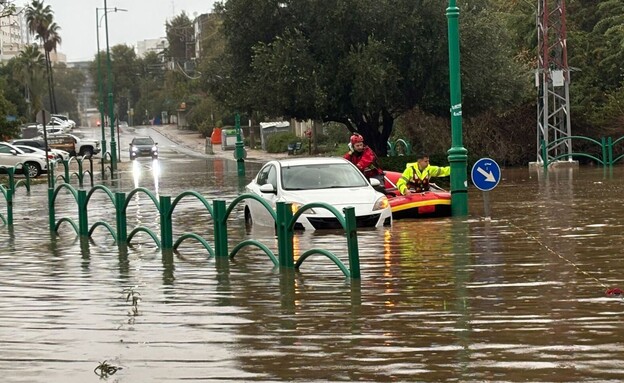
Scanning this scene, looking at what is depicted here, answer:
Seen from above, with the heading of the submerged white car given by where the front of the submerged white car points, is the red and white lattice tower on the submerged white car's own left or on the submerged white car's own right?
on the submerged white car's own left

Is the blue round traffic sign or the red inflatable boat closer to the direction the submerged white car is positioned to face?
the blue round traffic sign

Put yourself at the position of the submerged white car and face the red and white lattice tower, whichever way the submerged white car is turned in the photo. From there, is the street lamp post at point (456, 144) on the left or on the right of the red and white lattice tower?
right

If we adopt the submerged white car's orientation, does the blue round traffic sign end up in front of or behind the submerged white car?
in front

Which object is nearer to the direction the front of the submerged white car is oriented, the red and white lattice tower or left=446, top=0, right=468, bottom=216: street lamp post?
the street lamp post

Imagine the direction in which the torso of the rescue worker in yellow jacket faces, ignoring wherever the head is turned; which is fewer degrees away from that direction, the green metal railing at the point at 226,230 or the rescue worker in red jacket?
the green metal railing

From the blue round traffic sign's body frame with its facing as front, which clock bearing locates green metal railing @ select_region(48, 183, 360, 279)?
The green metal railing is roughly at 1 o'clock from the blue round traffic sign.

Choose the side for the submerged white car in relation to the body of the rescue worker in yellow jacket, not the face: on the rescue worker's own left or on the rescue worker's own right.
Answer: on the rescue worker's own right

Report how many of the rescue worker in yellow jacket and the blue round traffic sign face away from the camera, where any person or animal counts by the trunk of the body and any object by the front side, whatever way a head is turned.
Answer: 0
